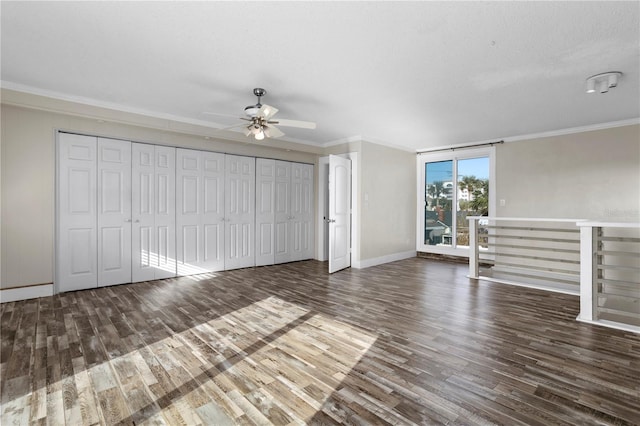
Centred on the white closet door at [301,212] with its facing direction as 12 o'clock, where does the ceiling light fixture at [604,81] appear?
The ceiling light fixture is roughly at 12 o'clock from the white closet door.

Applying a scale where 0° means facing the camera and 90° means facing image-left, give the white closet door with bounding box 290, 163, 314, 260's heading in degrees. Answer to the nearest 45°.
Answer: approximately 315°

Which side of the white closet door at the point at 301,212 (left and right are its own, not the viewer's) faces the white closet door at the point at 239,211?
right

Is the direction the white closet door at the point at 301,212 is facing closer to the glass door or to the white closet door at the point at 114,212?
the glass door

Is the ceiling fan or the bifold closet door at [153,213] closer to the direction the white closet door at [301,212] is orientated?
the ceiling fan

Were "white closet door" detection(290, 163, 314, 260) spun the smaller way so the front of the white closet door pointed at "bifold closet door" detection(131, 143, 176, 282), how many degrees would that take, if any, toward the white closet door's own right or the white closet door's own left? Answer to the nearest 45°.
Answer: approximately 90° to the white closet door's own right

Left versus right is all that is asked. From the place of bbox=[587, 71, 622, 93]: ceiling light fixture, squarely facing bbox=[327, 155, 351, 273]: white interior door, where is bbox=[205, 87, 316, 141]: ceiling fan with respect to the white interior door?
left

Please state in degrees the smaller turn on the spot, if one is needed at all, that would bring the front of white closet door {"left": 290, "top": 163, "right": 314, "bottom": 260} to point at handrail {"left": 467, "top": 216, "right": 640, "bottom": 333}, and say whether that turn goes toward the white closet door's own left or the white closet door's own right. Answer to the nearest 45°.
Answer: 0° — it already faces it

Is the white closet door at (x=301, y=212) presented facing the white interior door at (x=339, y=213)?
yes
